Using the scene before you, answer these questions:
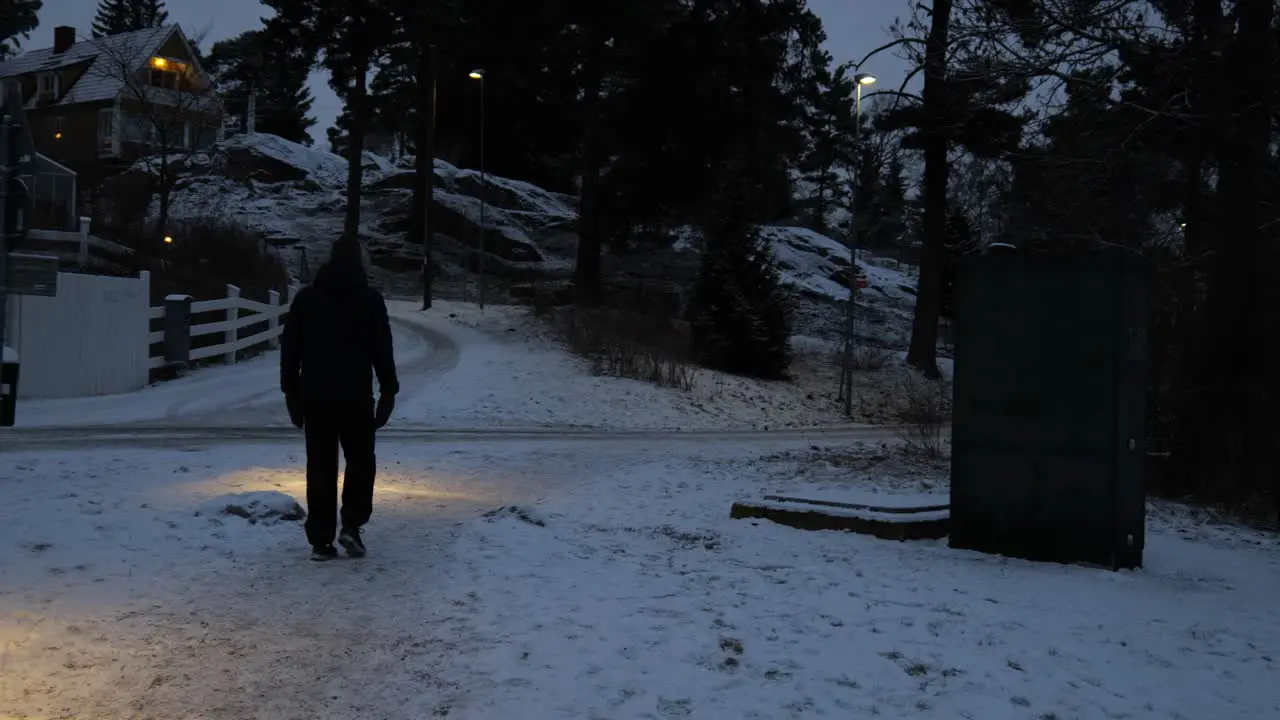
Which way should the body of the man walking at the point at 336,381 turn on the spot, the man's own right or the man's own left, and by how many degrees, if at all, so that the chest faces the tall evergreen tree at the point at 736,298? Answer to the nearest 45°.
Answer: approximately 45° to the man's own right

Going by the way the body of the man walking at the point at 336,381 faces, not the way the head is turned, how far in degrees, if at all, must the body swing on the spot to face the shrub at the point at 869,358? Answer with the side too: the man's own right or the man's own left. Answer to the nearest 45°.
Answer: approximately 45° to the man's own right

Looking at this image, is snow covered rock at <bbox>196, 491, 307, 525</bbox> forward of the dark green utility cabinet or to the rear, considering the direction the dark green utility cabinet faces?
to the rear

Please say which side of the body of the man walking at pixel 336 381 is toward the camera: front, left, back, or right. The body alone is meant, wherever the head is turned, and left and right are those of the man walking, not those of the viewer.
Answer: back
